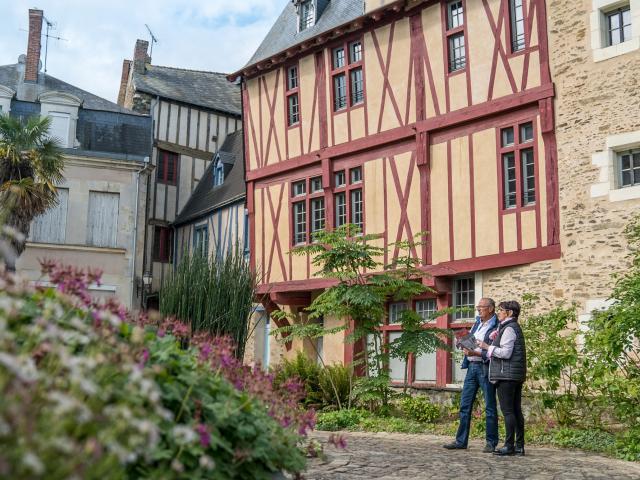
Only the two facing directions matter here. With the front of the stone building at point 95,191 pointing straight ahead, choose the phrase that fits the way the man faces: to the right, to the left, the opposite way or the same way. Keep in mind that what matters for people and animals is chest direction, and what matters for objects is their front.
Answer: to the right

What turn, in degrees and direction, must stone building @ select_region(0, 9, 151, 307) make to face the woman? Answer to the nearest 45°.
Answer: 0° — it already faces them

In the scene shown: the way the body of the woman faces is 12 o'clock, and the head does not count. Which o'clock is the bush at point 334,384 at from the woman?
The bush is roughly at 2 o'clock from the woman.

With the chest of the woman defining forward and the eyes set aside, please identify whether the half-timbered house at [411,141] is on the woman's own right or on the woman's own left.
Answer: on the woman's own right

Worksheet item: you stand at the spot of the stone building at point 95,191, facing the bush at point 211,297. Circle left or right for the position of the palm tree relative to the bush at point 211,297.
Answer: right

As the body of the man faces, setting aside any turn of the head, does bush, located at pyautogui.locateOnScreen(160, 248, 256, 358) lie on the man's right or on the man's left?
on the man's right

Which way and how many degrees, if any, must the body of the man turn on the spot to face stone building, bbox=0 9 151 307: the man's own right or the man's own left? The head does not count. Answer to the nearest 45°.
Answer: approximately 90° to the man's own right

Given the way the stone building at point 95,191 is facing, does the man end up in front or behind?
in front

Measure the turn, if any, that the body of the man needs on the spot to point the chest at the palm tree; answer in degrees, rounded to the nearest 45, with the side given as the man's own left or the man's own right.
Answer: approximately 90° to the man's own right

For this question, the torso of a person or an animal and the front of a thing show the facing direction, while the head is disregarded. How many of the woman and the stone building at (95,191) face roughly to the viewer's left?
1

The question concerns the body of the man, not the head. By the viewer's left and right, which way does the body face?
facing the viewer and to the left of the viewer

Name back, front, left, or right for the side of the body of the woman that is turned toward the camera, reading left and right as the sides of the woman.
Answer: left

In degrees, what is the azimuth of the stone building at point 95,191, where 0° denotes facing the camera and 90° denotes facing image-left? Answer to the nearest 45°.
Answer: approximately 0°

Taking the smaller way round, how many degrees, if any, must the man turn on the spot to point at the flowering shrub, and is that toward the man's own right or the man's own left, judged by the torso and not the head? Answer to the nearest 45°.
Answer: approximately 45° to the man's own left
